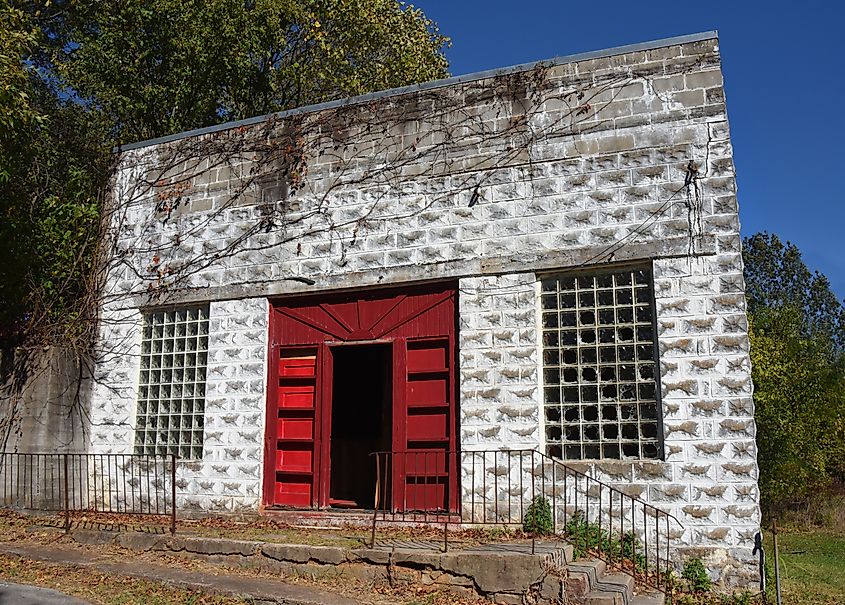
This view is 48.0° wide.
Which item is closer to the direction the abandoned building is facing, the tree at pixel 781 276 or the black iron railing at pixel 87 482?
the black iron railing

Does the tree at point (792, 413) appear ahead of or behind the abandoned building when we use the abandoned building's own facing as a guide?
behind

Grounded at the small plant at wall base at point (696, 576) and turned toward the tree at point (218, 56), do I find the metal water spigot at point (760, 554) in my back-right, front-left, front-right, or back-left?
back-right

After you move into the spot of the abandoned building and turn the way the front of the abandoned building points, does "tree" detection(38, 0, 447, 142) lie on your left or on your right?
on your right

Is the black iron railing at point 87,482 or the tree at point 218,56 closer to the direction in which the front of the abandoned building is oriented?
the black iron railing

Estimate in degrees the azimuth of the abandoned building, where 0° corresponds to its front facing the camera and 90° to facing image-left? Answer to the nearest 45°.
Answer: approximately 45°
